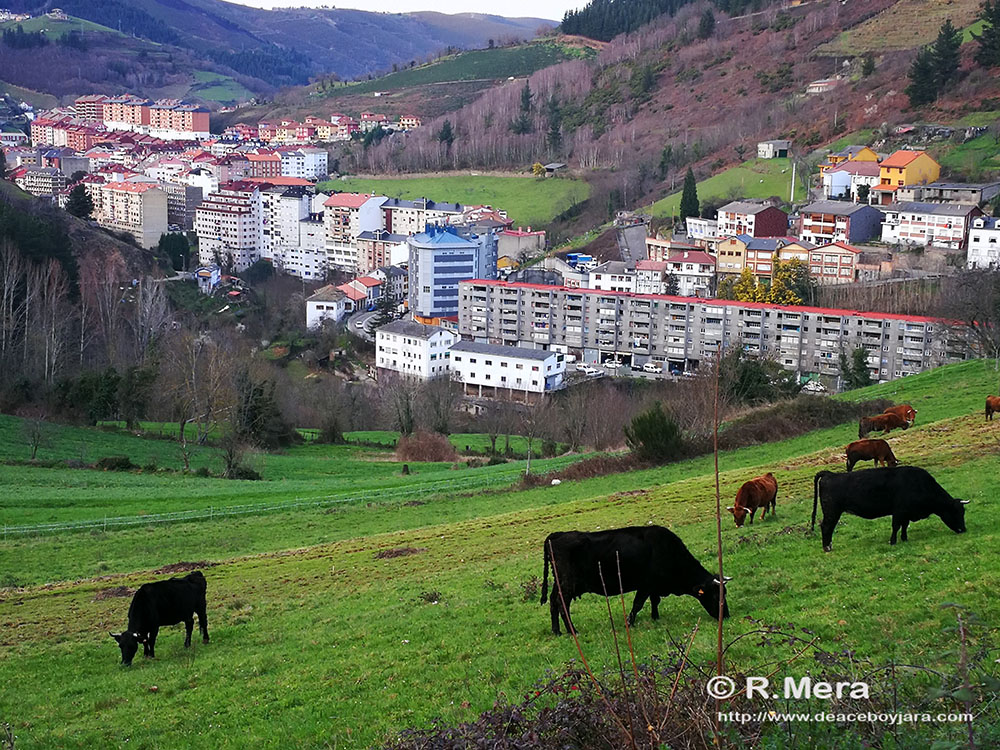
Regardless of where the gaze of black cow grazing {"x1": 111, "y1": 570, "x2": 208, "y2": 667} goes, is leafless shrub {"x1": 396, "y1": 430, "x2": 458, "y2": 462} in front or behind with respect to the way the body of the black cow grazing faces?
behind

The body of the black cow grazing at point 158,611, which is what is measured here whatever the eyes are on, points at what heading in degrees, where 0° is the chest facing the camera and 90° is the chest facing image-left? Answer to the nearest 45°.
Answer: approximately 45°

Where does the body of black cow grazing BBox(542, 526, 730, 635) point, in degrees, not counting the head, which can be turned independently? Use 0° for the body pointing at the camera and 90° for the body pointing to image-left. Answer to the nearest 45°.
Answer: approximately 270°

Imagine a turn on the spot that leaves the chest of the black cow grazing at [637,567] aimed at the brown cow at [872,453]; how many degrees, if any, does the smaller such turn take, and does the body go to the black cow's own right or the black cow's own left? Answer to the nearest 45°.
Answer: approximately 45° to the black cow's own left

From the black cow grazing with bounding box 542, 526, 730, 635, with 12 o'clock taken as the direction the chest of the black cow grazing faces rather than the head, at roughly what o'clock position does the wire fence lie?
The wire fence is roughly at 8 o'clock from the black cow grazing.

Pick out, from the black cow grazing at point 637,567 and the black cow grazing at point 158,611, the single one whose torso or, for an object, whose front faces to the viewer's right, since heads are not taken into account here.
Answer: the black cow grazing at point 637,567

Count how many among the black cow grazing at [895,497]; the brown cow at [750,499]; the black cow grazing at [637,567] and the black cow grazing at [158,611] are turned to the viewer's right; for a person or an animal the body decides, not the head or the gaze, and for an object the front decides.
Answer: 2

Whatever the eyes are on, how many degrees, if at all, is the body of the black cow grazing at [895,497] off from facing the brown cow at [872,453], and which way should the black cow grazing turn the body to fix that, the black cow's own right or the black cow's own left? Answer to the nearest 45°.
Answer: approximately 90° to the black cow's own left

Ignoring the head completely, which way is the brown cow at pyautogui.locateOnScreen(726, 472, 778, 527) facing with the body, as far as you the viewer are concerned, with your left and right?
facing the viewer and to the left of the viewer
